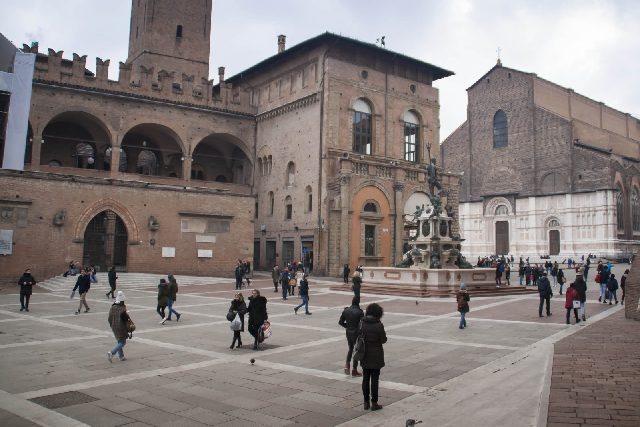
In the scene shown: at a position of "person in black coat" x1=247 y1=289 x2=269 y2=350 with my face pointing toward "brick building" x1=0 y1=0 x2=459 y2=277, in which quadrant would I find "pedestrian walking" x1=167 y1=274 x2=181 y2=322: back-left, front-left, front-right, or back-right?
front-left

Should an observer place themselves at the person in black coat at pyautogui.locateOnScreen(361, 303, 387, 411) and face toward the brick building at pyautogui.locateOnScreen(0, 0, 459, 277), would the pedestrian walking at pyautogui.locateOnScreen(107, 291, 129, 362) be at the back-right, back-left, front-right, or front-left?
front-left

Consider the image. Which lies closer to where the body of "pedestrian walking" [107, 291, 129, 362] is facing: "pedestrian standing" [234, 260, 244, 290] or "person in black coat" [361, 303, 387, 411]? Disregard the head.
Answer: the pedestrian standing

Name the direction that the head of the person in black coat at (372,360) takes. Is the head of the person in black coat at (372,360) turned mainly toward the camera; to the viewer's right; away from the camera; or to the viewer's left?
away from the camera

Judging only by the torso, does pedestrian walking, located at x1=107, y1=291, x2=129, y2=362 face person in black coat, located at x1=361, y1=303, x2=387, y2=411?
no
